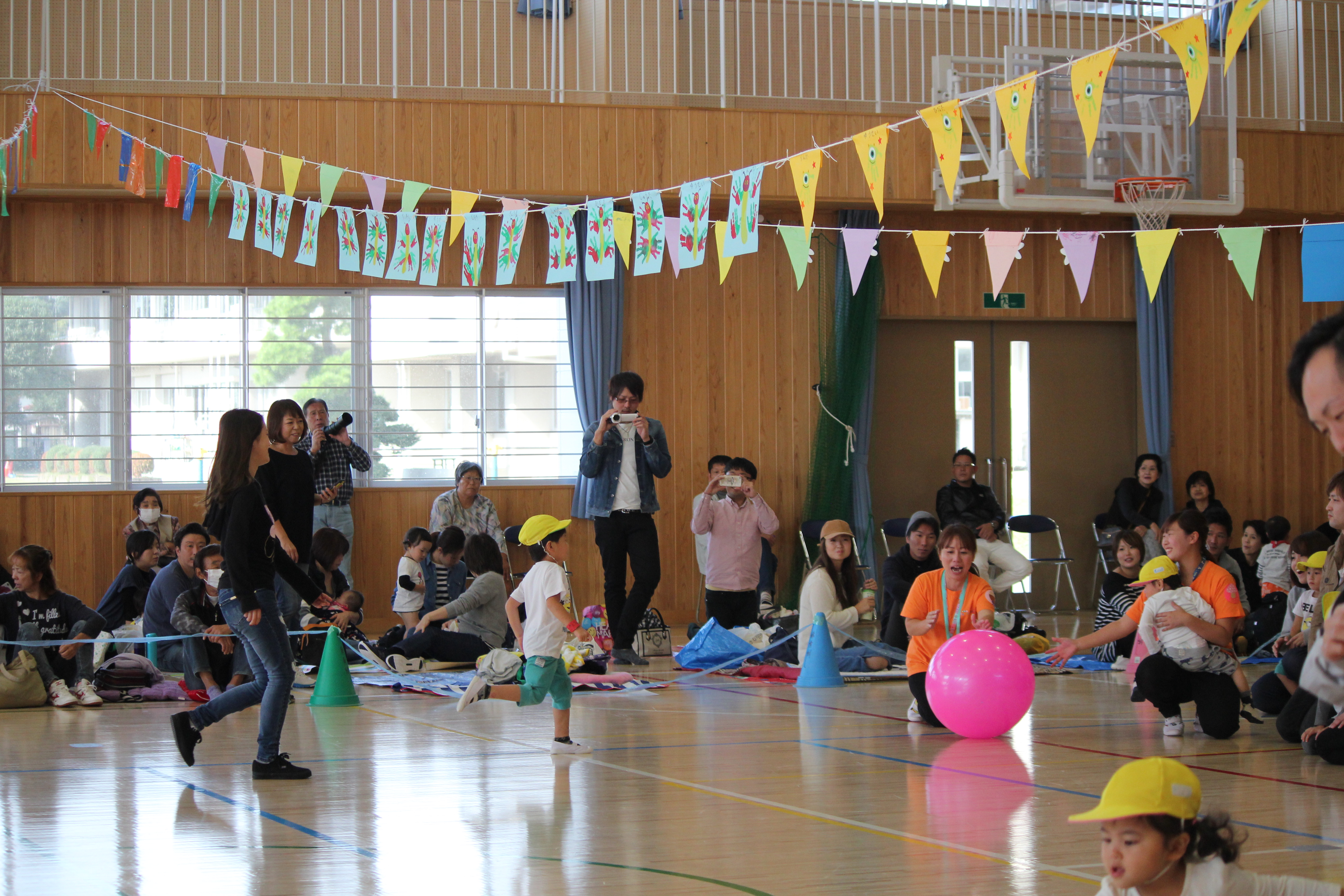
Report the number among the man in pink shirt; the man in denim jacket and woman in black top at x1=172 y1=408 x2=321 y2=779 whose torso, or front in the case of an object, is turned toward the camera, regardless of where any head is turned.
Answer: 2

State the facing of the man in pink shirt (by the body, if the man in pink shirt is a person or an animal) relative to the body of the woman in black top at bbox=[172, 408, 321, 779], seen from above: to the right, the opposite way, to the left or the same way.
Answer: to the right

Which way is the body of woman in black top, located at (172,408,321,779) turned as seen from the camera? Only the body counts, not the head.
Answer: to the viewer's right

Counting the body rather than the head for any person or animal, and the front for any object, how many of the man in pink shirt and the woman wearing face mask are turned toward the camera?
2

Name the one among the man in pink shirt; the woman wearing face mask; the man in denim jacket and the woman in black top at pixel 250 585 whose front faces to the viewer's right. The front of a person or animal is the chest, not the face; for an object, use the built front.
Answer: the woman in black top

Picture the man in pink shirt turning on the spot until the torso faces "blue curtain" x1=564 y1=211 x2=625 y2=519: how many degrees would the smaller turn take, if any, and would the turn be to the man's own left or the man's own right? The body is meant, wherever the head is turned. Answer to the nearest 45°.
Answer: approximately 135° to the man's own right

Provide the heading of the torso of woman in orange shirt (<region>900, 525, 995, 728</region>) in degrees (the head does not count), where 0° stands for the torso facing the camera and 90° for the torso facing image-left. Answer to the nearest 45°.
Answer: approximately 0°
